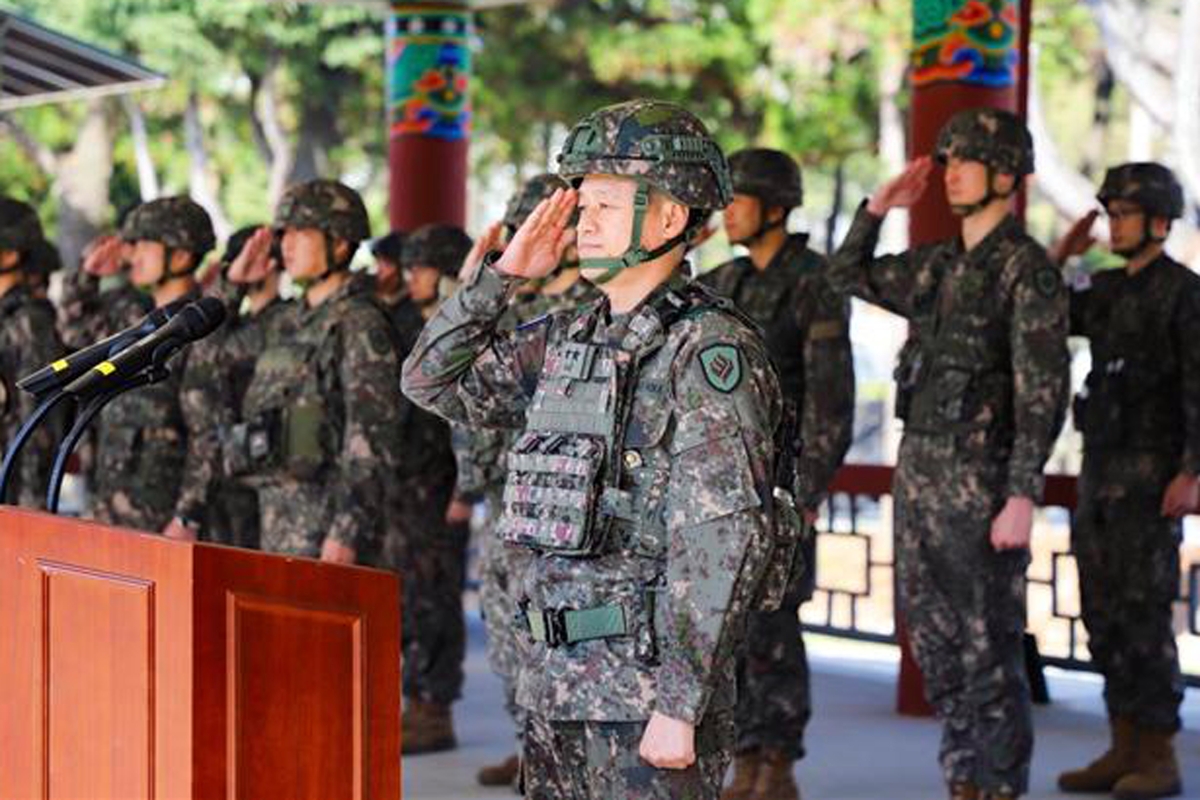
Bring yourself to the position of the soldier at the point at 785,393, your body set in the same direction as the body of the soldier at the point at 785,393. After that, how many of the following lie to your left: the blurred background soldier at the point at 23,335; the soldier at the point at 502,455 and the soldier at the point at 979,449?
1

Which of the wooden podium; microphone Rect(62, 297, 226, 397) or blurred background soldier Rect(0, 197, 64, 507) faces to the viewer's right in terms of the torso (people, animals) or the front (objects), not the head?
the microphone

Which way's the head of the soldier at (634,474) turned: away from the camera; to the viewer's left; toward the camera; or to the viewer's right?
to the viewer's left

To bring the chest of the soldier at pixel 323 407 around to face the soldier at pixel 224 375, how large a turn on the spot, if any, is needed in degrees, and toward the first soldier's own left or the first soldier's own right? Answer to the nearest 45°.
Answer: approximately 90° to the first soldier's own right

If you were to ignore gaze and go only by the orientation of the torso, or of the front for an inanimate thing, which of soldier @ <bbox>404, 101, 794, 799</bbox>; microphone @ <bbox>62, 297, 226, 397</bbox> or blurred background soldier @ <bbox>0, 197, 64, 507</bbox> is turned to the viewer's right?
the microphone

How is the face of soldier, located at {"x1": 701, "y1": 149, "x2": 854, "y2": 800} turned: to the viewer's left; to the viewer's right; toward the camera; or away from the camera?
to the viewer's left

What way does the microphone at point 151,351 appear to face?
to the viewer's right

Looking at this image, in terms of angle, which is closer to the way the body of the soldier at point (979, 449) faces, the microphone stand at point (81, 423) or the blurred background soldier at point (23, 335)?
the microphone stand

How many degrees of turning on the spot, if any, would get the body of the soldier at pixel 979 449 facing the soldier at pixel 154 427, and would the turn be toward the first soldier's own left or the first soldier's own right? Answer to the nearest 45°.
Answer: approximately 45° to the first soldier's own right

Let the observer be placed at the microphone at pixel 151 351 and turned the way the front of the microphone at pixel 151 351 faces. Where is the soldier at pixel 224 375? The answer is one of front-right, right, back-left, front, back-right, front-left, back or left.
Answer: left

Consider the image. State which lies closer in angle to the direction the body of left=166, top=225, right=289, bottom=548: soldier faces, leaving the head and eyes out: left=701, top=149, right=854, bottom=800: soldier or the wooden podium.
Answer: the wooden podium
